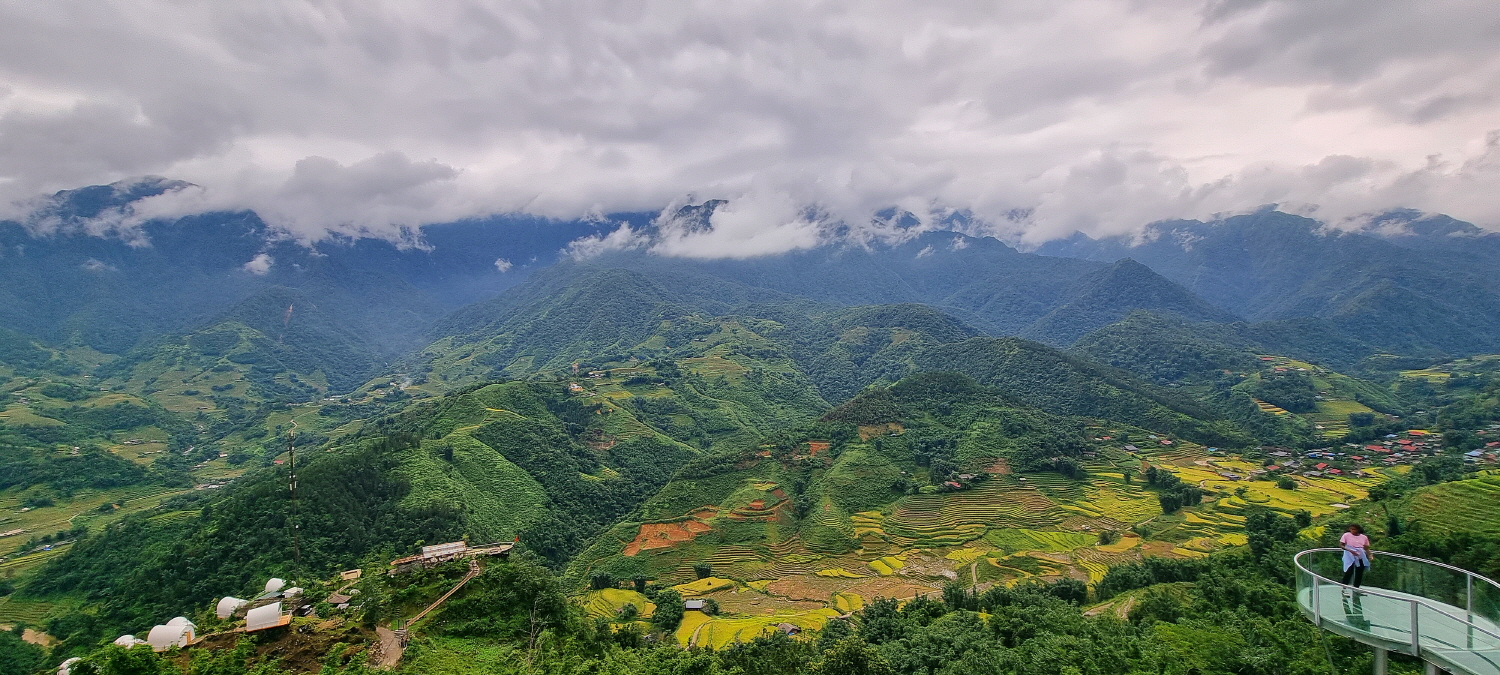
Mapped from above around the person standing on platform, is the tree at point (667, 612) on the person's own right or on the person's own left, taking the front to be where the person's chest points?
on the person's own right

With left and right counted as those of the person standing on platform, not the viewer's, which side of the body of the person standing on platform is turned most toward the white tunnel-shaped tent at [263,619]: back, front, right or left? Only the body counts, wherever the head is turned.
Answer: right

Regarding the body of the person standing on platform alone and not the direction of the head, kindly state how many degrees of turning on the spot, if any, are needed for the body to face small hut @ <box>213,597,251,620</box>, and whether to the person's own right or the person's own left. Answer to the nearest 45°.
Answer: approximately 90° to the person's own right

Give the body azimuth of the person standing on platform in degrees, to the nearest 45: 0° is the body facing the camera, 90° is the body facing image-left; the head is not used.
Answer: approximately 0°

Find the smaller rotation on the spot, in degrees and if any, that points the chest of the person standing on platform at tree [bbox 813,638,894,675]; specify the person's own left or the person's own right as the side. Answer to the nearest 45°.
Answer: approximately 135° to the person's own right

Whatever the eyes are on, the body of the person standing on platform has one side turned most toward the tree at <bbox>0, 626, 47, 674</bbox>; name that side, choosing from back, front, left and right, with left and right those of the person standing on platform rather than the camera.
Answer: right

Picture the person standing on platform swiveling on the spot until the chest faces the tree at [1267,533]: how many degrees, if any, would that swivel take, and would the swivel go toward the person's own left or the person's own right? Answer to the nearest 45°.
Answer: approximately 180°
